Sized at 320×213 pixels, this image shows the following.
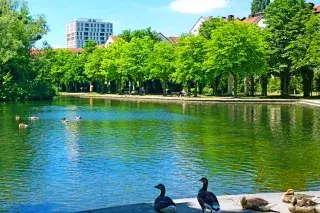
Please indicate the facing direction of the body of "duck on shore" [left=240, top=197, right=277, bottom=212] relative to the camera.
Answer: to the viewer's left

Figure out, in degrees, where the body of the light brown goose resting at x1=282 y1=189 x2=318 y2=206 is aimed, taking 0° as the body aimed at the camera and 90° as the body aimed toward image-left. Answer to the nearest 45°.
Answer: approximately 90°

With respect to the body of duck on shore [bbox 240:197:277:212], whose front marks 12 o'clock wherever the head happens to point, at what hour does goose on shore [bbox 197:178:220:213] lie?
goose on shore [bbox 197:178:220:213] is roughly at 11 o'clock from duck on shore [bbox 240:197:277:212].

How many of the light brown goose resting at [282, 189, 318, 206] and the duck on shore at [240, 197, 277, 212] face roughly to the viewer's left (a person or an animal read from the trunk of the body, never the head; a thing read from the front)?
2

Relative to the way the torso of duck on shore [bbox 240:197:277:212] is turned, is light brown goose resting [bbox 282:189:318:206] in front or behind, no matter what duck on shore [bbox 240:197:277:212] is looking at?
behind

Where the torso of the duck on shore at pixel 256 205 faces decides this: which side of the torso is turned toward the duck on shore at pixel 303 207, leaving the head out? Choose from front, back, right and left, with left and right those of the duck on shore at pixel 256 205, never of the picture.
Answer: back

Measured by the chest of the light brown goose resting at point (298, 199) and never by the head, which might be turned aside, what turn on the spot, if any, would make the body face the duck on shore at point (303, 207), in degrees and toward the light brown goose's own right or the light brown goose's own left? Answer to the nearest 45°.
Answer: approximately 90° to the light brown goose's own left

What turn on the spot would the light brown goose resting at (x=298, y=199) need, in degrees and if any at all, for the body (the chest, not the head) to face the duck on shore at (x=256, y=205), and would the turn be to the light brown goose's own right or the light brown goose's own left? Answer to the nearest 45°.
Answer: approximately 45° to the light brown goose's own left
